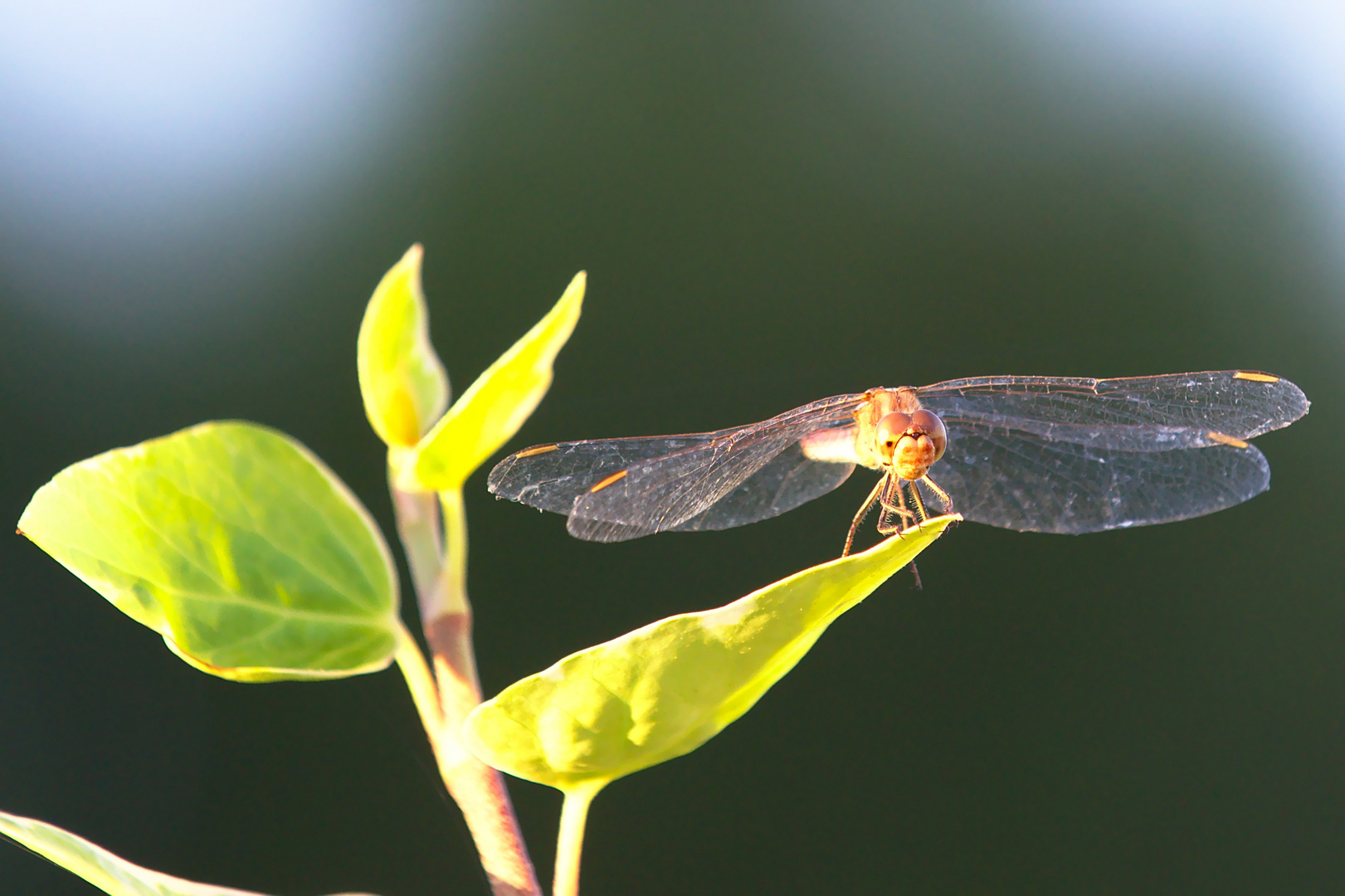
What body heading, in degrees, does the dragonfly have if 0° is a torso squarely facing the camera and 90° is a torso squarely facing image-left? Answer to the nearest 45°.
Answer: approximately 0°
